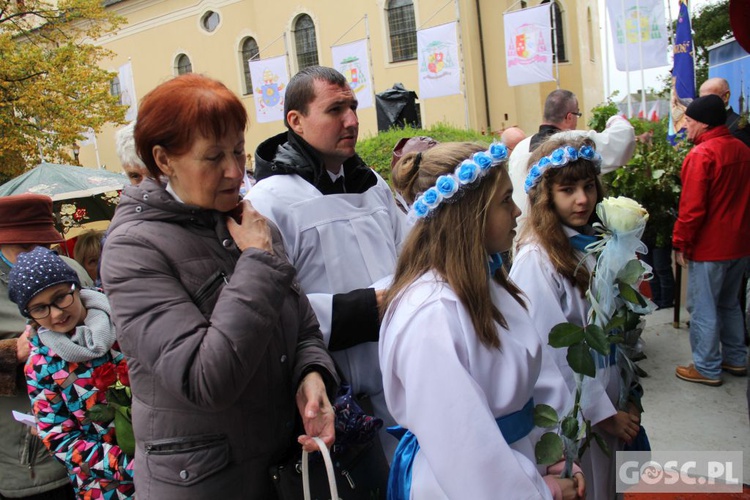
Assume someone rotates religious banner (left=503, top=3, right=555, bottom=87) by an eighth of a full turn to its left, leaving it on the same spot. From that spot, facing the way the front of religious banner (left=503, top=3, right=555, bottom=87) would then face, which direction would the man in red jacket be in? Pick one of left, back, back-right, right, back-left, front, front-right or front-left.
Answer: front-right

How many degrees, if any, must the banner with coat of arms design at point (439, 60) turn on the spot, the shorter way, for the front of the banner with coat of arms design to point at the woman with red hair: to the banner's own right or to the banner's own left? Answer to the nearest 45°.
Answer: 0° — it already faces them

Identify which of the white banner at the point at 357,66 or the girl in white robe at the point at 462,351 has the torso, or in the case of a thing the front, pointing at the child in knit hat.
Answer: the white banner

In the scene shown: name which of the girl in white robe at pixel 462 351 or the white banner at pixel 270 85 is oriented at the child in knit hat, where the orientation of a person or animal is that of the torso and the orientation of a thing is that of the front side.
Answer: the white banner

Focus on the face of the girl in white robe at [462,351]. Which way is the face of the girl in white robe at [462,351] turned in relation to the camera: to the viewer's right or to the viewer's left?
to the viewer's right

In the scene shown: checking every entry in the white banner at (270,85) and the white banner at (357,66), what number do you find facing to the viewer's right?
0

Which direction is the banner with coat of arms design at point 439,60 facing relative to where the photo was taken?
toward the camera

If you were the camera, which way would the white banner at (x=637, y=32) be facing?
facing the viewer

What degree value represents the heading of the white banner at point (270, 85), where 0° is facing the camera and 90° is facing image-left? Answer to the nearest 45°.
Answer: approximately 0°

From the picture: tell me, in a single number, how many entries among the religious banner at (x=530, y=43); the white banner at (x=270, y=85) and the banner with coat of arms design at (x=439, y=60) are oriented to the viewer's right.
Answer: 0
